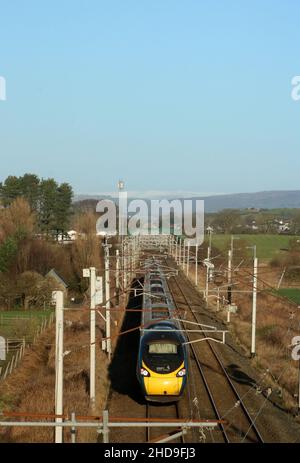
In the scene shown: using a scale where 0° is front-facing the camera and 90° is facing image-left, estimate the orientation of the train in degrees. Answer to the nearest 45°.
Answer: approximately 0°

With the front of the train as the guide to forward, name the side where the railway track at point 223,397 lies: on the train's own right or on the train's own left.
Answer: on the train's own left

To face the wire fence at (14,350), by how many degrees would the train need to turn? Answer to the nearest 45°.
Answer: approximately 135° to its right
